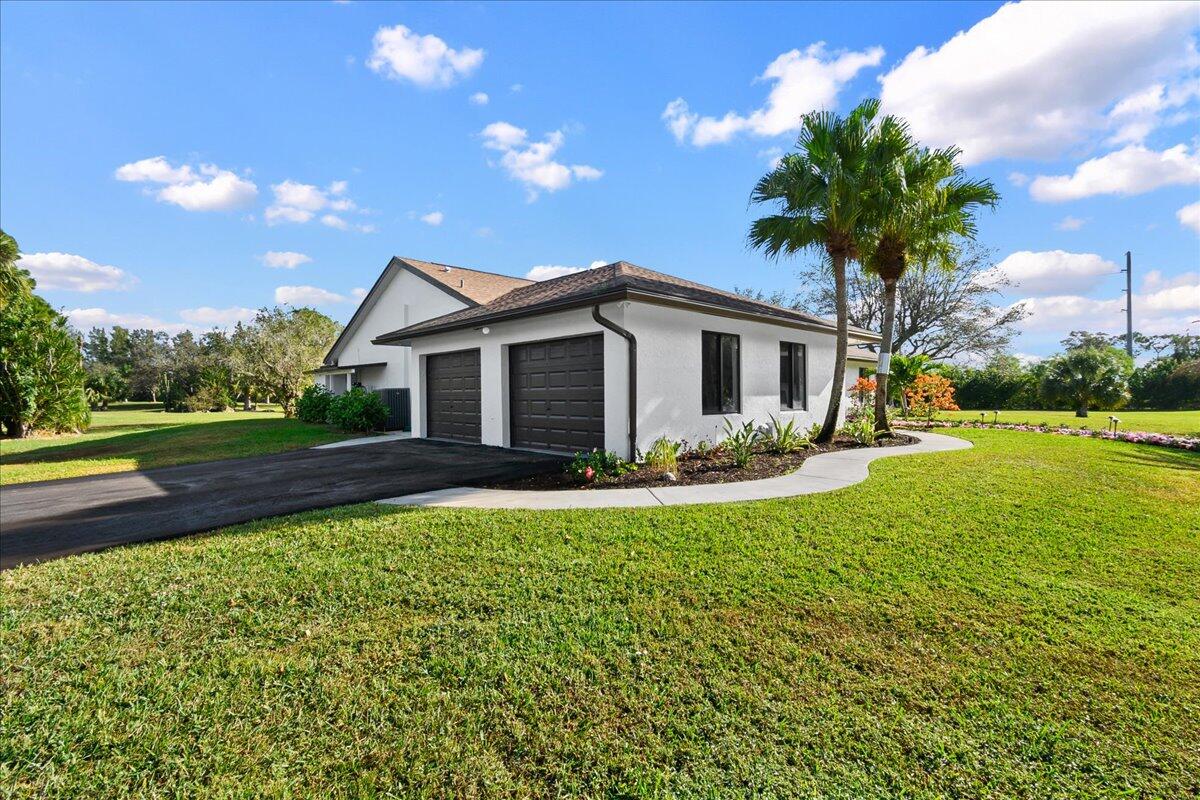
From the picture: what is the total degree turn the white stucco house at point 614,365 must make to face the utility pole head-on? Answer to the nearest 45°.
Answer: approximately 180°

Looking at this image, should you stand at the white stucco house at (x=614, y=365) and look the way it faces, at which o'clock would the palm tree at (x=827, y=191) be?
The palm tree is roughly at 8 o'clock from the white stucco house.

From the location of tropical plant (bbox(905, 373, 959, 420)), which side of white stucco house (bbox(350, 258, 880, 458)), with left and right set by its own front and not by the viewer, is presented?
back

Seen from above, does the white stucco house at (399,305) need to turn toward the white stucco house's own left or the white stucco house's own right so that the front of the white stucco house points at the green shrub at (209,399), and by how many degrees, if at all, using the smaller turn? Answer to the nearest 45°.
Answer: approximately 90° to the white stucco house's own right

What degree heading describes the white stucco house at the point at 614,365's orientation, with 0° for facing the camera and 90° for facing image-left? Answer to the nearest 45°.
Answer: approximately 45°

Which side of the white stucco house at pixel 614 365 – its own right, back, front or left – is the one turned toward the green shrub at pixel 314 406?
right

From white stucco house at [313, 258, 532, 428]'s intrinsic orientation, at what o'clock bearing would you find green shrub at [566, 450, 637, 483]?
The green shrub is roughly at 10 o'clock from the white stucco house.

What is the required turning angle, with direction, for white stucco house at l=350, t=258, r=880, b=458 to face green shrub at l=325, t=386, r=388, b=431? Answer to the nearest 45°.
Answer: approximately 90° to its right

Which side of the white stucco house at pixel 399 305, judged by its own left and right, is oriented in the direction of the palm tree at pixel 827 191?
left
